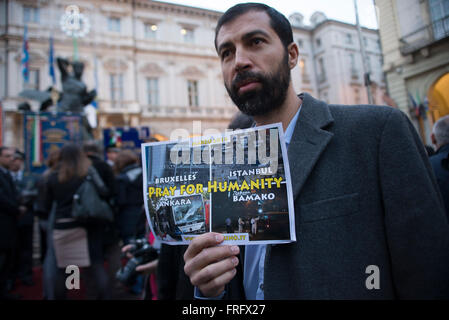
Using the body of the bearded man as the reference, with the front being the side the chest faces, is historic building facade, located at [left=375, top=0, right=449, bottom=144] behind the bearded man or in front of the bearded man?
behind

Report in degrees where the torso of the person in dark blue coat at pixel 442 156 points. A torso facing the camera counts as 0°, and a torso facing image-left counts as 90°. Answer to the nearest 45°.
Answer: approximately 180°

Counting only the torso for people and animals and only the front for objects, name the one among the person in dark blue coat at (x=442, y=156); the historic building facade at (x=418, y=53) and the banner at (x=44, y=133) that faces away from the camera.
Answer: the person in dark blue coat

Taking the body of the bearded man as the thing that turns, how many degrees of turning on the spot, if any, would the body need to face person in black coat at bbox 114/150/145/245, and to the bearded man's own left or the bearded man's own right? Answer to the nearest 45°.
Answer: approximately 90° to the bearded man's own right

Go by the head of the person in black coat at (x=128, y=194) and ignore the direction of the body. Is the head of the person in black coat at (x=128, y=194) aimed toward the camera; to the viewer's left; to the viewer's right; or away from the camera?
away from the camera

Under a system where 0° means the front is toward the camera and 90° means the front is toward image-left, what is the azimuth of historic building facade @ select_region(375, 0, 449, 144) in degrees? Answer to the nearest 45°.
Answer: approximately 45°

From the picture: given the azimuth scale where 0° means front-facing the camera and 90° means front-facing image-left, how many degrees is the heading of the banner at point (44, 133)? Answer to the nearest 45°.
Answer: approximately 0°

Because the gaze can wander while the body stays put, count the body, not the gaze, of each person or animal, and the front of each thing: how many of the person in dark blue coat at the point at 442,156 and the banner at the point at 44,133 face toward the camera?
1

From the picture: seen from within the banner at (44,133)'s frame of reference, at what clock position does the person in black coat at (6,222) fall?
The person in black coat is roughly at 12 o'clock from the banner.

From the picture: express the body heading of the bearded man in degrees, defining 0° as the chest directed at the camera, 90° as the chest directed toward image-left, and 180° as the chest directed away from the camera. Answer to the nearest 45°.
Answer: approximately 45°
